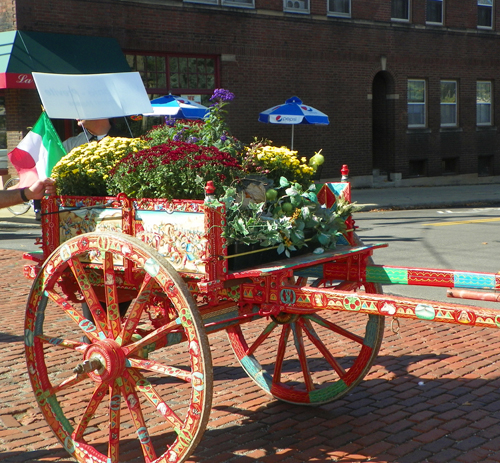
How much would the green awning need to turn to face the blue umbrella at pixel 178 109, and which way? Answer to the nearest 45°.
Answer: approximately 90° to its left

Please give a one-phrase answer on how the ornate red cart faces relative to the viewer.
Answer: facing the viewer and to the right of the viewer

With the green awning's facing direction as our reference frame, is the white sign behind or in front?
in front

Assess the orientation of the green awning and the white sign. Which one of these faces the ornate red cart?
the green awning

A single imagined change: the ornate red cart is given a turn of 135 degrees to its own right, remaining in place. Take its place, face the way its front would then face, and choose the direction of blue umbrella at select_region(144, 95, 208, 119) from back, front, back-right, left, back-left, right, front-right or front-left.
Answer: right

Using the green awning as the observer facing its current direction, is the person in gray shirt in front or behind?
in front

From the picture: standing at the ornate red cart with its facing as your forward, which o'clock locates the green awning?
The green awning is roughly at 7 o'clock from the ornate red cart.
